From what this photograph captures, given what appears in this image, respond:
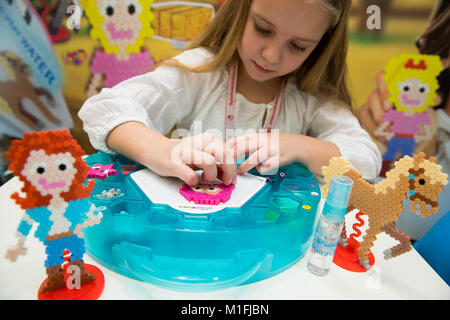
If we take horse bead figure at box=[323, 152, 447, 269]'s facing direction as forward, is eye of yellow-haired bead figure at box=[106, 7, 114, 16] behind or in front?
behind

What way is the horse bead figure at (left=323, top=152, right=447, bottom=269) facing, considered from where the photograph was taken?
facing to the right of the viewer

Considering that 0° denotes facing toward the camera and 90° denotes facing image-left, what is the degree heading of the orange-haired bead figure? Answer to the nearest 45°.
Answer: approximately 0°

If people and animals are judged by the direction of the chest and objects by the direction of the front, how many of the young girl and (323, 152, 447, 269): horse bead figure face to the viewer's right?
1

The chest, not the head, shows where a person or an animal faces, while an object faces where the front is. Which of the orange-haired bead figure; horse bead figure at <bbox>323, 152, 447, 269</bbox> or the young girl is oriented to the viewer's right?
the horse bead figure

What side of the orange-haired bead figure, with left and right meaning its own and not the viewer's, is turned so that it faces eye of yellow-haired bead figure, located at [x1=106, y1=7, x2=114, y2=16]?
back

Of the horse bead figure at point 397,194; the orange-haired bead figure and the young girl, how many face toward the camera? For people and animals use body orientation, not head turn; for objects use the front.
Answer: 2

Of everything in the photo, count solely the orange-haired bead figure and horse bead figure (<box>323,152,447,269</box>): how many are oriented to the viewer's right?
1
